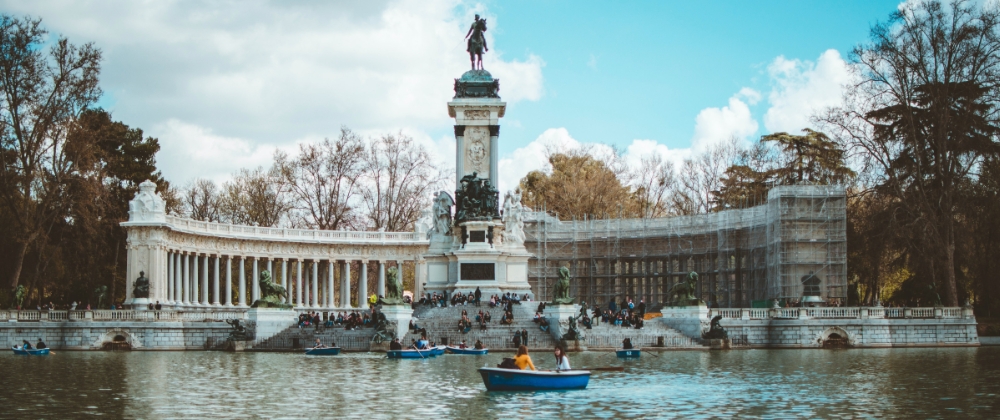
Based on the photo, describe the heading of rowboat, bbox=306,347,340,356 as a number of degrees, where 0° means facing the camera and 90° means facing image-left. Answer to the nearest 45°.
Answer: approximately 90°

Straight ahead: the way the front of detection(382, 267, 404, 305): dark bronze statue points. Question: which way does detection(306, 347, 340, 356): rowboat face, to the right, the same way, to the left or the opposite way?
to the right

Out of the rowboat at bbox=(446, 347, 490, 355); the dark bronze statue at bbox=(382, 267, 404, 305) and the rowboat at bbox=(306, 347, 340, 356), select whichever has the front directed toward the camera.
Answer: the dark bronze statue

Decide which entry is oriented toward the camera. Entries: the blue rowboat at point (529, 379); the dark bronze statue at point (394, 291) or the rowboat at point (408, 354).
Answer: the dark bronze statue

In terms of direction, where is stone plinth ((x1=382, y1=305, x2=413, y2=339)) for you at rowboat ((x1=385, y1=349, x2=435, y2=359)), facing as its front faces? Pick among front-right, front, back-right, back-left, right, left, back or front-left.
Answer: left

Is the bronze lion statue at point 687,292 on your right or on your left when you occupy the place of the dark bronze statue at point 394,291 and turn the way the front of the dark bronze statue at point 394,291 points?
on your left

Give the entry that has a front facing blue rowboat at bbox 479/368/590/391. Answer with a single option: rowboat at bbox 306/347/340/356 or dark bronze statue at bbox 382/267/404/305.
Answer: the dark bronze statue

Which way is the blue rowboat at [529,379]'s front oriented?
to the viewer's left
